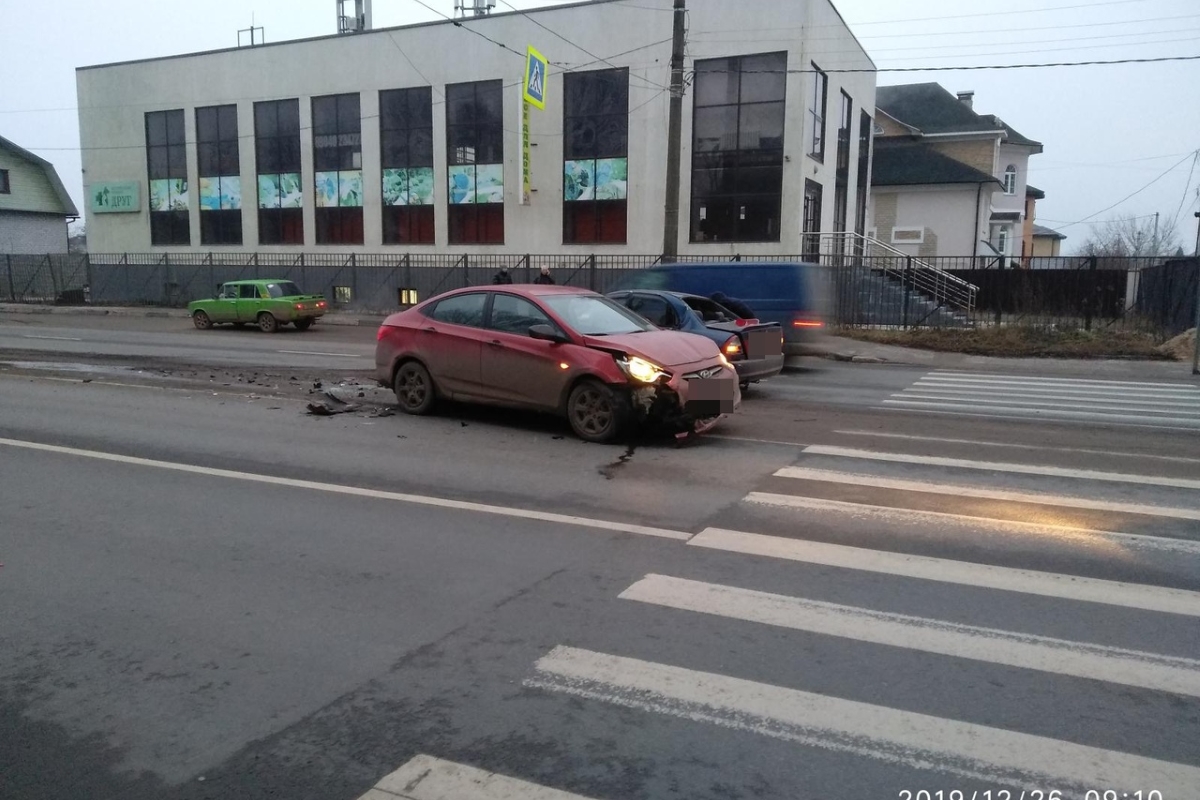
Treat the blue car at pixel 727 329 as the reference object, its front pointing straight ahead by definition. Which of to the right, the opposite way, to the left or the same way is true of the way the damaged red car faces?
the opposite way

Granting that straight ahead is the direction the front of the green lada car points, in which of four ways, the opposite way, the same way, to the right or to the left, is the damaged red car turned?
the opposite way

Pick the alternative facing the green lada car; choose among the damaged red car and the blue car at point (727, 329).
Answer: the blue car

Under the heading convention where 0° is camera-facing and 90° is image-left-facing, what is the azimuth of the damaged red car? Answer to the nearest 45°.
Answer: approximately 315°

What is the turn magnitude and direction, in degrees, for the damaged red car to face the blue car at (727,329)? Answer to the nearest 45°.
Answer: approximately 90° to its left

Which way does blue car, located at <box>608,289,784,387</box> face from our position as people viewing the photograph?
facing away from the viewer and to the left of the viewer

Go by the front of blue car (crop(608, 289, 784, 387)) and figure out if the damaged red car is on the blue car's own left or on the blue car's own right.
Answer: on the blue car's own left
